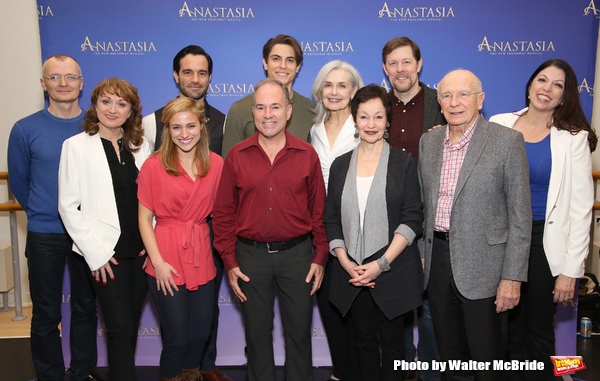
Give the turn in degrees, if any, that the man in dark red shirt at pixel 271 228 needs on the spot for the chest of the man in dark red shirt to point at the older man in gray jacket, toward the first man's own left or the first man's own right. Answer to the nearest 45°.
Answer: approximately 90° to the first man's own left

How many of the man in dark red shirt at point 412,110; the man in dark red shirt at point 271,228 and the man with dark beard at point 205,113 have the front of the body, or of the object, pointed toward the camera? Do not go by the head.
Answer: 3

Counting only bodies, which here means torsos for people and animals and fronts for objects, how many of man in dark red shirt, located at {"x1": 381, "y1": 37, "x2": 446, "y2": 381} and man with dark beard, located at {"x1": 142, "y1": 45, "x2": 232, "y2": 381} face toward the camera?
2

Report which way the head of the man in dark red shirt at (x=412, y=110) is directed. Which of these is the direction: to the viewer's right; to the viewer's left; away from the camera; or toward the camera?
toward the camera

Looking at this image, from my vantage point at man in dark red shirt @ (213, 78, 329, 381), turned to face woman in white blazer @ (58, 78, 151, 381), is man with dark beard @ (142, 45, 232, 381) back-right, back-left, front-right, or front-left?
front-right

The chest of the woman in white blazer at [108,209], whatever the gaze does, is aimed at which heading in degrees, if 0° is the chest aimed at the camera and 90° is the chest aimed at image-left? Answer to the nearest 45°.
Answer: approximately 315°

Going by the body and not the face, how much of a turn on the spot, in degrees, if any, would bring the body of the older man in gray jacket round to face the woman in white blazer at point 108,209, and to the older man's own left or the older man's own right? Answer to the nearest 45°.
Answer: approximately 45° to the older man's own right

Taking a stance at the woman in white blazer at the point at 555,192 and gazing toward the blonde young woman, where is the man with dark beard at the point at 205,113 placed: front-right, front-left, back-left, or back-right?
front-right

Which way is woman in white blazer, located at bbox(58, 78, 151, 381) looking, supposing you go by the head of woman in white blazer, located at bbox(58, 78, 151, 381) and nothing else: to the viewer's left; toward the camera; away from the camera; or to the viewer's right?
toward the camera

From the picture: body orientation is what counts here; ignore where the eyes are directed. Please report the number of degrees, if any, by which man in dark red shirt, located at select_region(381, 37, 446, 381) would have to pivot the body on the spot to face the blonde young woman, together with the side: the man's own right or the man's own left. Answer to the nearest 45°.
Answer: approximately 45° to the man's own right

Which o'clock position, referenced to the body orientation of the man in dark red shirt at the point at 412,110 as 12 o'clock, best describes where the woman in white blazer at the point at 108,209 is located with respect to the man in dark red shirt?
The woman in white blazer is roughly at 2 o'clock from the man in dark red shirt.

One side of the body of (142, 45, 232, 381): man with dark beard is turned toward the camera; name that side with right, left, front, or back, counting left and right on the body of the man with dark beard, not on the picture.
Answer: front

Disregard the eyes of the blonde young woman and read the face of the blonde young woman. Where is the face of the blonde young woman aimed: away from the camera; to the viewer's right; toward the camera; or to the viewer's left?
toward the camera

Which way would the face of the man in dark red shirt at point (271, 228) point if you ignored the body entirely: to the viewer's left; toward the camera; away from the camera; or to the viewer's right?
toward the camera

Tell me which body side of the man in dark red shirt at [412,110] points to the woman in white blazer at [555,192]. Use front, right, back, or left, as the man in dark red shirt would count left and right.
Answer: left

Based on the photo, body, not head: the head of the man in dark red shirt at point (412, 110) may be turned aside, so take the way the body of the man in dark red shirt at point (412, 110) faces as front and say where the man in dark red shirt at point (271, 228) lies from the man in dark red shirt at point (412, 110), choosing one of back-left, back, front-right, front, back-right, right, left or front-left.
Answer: front-right

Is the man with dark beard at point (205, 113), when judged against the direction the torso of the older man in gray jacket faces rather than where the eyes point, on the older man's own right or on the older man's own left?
on the older man's own right
